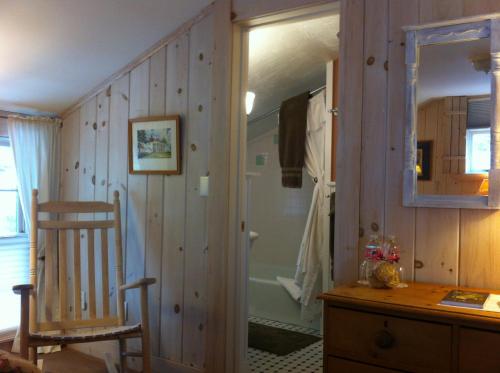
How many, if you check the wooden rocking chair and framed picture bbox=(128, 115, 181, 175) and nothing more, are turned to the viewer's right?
0

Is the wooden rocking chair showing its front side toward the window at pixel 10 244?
no

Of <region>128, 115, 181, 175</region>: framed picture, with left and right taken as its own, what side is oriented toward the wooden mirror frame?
left

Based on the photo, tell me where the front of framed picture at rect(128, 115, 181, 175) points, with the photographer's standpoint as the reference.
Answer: facing the viewer and to the left of the viewer

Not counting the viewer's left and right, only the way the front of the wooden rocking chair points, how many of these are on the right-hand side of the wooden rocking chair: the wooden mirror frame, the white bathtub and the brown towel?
0

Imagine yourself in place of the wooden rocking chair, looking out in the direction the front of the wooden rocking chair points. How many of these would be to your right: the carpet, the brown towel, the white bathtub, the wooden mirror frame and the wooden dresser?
0

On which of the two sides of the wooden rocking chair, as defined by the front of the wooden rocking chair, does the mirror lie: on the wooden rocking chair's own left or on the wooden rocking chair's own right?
on the wooden rocking chair's own left

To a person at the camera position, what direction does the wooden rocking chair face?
facing the viewer

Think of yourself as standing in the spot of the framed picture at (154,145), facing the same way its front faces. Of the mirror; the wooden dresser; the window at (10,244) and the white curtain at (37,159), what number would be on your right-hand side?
2

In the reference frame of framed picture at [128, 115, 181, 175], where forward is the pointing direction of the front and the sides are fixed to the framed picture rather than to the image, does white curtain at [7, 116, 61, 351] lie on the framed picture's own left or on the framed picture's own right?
on the framed picture's own right

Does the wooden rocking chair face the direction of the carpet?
no

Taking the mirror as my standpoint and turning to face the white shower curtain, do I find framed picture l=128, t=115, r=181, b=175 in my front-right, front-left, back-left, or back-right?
front-left

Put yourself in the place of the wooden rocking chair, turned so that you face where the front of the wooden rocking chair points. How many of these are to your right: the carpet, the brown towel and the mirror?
0

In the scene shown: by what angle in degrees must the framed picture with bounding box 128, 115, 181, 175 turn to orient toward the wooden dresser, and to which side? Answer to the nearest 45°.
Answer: approximately 90° to its left

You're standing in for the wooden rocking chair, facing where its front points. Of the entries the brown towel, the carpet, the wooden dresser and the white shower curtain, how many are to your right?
0

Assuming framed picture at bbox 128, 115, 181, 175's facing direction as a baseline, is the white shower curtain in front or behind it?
behind

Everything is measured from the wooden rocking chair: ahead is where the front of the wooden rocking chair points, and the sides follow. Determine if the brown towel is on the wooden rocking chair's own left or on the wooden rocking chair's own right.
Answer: on the wooden rocking chair's own left
